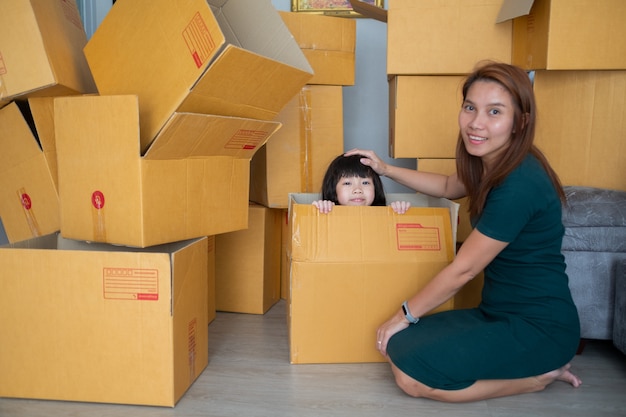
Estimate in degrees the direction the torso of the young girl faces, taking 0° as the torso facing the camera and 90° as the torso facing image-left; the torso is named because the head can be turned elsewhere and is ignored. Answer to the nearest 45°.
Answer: approximately 0°

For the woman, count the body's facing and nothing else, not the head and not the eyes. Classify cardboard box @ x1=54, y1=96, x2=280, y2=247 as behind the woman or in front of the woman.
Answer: in front

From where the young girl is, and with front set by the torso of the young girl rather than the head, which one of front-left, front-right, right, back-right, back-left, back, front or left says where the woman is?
front-left

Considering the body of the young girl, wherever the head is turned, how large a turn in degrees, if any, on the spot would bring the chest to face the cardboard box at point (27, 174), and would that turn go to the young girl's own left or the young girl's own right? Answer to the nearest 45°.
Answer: approximately 90° to the young girl's own right
